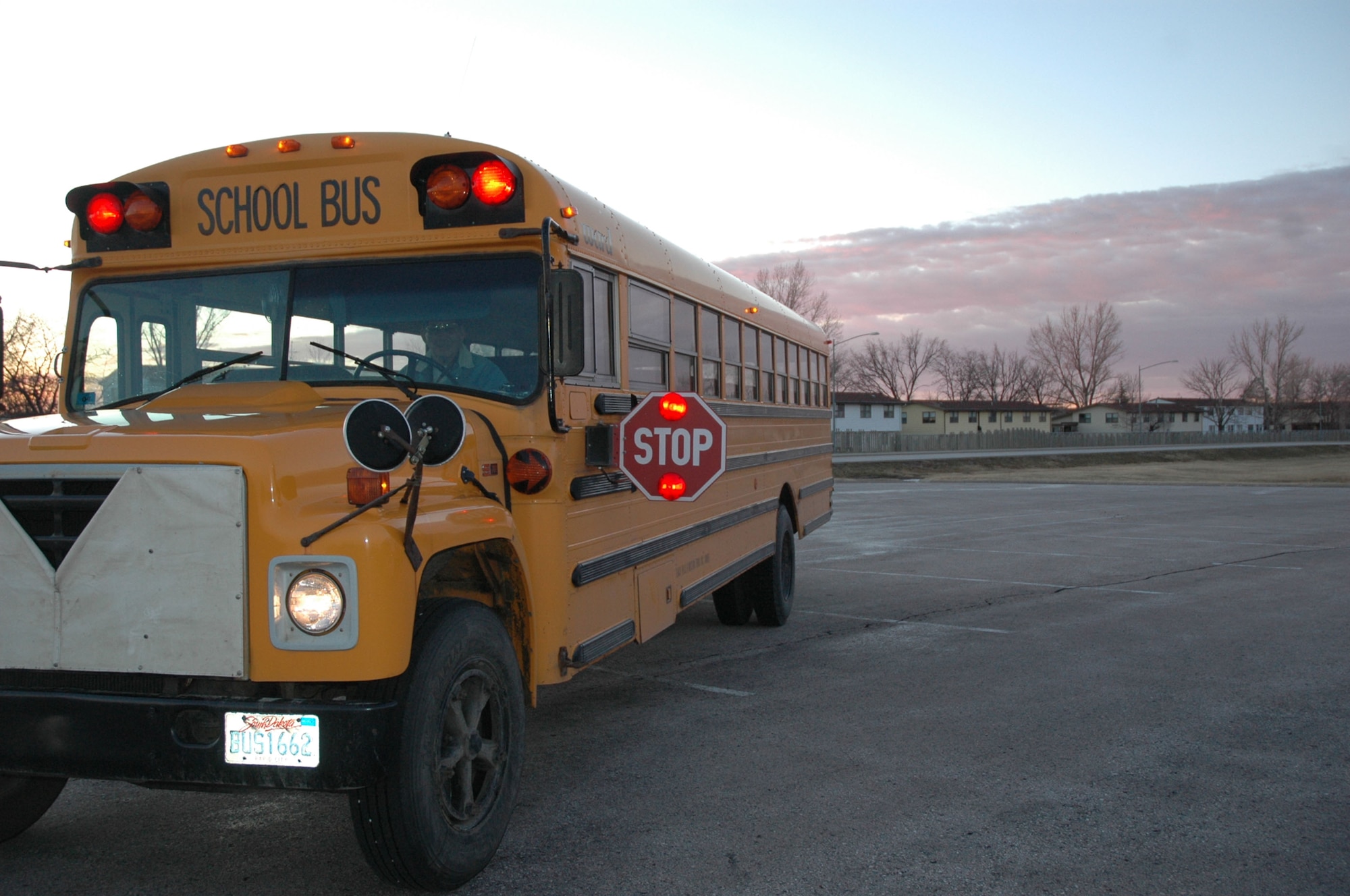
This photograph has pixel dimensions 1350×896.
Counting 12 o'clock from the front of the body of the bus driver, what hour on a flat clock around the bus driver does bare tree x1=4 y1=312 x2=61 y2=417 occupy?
The bare tree is roughly at 3 o'clock from the bus driver.

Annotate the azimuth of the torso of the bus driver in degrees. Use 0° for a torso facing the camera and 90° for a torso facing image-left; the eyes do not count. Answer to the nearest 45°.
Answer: approximately 45°

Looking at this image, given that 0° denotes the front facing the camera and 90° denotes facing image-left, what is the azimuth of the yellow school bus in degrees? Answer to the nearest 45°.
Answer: approximately 45°

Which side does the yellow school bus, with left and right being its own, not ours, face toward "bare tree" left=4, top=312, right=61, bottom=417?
right
